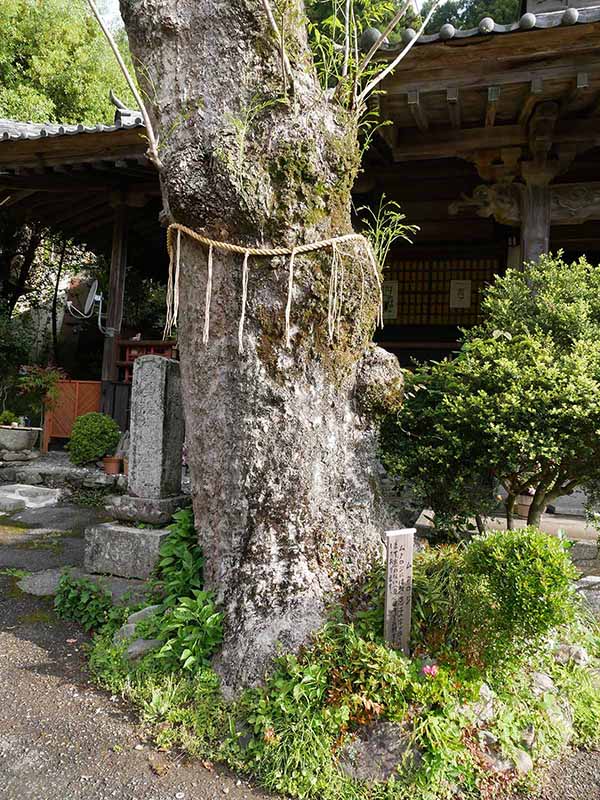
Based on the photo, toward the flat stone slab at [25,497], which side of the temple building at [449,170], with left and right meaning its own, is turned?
right

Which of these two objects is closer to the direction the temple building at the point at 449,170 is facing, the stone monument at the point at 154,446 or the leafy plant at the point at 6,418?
the stone monument

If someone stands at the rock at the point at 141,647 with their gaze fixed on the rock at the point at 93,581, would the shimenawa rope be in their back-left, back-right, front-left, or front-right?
back-right

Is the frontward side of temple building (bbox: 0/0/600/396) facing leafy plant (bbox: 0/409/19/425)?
no

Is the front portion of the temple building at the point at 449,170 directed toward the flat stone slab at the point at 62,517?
no

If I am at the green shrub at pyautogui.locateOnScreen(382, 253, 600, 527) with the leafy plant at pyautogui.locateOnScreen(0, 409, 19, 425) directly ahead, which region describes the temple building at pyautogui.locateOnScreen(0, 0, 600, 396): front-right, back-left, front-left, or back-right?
front-right

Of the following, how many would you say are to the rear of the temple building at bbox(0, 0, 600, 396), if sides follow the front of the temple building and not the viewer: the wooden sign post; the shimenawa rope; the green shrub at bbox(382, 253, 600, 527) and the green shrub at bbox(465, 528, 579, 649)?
0

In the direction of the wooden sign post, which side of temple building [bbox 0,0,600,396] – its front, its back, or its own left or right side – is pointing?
front

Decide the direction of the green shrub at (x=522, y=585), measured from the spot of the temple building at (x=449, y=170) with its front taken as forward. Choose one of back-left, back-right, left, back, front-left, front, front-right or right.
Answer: front

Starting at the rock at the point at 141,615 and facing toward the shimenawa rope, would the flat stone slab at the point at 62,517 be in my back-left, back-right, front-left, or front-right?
back-left

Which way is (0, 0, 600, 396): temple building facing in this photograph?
toward the camera

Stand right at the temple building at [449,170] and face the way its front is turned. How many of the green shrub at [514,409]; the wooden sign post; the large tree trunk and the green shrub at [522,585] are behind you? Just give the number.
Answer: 0

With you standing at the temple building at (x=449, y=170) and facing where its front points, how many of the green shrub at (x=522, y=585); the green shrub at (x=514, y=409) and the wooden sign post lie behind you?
0
